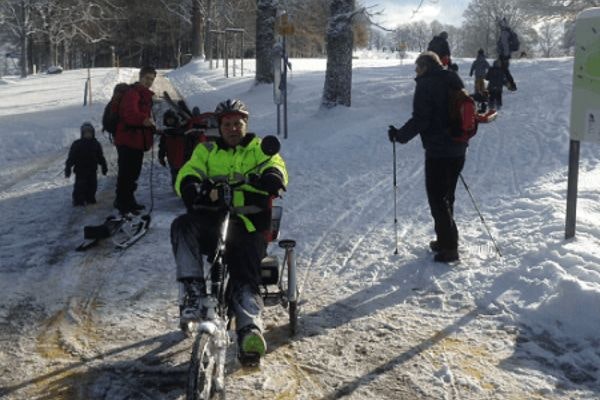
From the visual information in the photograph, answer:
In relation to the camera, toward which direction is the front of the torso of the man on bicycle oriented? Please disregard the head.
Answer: toward the camera

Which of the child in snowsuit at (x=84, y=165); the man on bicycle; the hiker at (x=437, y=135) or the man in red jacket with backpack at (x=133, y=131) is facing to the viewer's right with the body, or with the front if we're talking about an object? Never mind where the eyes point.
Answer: the man in red jacket with backpack at (x=133, y=131)

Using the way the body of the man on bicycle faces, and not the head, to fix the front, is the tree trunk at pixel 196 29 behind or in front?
behind

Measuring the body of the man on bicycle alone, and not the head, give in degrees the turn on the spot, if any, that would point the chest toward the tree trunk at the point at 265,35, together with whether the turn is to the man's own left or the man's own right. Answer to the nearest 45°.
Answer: approximately 180°

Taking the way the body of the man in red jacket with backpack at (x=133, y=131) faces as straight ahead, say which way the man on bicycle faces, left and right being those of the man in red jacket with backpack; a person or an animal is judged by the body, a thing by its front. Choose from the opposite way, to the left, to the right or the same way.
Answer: to the right

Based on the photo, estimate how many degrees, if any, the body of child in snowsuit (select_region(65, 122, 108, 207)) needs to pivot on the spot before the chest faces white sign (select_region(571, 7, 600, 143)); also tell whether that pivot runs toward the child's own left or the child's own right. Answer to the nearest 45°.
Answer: approximately 45° to the child's own left

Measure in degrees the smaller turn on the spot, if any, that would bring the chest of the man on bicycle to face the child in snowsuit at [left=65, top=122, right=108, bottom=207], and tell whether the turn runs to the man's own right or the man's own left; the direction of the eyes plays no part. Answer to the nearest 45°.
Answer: approximately 180°

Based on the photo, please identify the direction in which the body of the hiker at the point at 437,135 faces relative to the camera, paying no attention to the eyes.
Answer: to the viewer's left

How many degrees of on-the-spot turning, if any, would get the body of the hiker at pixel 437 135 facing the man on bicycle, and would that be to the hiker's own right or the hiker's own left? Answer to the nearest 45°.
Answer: approximately 45° to the hiker's own left

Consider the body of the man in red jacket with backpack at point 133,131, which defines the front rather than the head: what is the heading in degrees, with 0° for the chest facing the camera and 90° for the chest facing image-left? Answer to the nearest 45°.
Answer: approximately 270°
